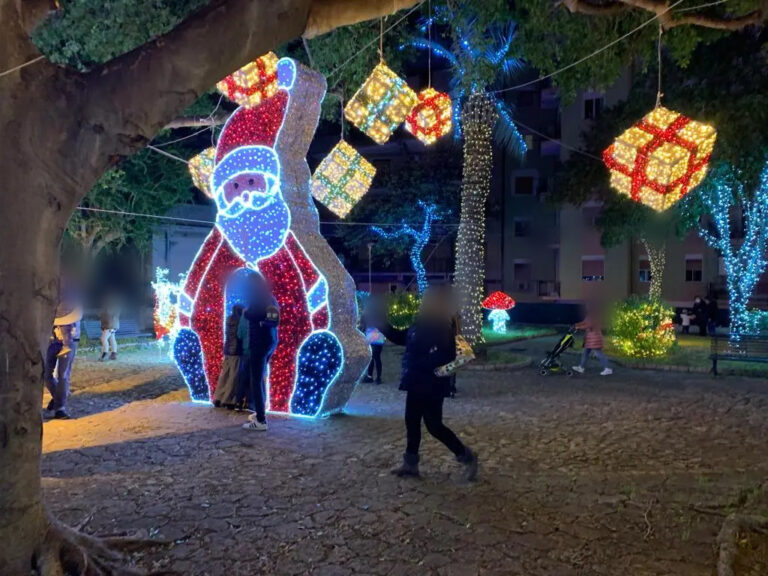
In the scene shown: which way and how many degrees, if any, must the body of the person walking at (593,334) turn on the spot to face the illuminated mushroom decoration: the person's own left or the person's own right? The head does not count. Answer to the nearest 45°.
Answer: approximately 90° to the person's own right

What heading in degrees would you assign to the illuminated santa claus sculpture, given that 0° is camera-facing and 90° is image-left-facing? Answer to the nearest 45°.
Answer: approximately 45°

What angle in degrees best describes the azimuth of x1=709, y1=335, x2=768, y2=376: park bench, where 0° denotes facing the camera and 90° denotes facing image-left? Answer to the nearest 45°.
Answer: approximately 0°

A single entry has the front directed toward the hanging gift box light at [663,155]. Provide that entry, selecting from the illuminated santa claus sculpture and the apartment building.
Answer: the apartment building

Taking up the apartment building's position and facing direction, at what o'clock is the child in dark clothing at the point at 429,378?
The child in dark clothing is roughly at 12 o'clock from the apartment building.

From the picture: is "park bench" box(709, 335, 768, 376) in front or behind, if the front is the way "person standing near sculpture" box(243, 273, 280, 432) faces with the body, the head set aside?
behind

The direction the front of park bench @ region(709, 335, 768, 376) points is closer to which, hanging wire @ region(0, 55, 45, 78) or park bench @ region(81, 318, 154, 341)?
the hanging wire

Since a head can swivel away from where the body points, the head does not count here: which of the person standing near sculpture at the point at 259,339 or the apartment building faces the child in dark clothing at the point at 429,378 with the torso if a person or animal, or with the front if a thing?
the apartment building
